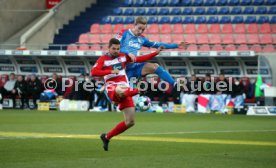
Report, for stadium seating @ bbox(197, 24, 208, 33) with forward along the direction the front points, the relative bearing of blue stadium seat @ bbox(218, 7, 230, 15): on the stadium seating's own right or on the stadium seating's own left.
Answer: on the stadium seating's own left

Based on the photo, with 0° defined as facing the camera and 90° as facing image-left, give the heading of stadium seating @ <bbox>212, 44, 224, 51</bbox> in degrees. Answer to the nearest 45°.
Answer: approximately 0°

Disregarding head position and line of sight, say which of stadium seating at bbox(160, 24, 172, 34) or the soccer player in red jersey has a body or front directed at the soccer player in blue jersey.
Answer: the stadium seating

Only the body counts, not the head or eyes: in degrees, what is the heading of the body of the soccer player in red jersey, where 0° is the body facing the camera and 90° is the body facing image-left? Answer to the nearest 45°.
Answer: approximately 315°

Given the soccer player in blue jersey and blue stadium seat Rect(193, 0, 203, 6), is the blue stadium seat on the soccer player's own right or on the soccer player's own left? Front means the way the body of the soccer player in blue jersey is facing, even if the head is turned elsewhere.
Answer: on the soccer player's own left
